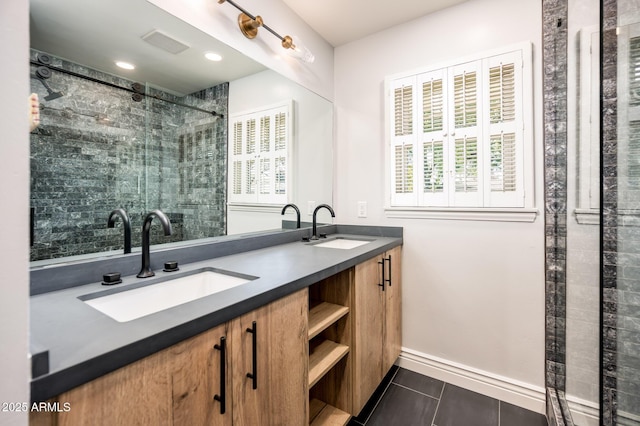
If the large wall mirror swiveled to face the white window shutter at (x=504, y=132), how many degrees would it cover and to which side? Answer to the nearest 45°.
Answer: approximately 45° to its left

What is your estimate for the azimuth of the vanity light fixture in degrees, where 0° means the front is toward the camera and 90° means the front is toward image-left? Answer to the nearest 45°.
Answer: approximately 315°

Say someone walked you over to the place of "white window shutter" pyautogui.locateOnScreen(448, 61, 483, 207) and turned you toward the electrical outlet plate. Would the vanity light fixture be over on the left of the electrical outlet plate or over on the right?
left

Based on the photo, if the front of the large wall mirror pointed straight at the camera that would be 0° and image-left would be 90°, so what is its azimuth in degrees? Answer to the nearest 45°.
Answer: approximately 315°

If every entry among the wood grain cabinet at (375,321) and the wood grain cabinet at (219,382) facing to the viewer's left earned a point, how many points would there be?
0

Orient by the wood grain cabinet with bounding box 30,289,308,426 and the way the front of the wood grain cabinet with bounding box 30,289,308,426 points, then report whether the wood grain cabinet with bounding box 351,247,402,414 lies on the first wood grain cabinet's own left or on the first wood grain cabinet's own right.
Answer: on the first wood grain cabinet's own left

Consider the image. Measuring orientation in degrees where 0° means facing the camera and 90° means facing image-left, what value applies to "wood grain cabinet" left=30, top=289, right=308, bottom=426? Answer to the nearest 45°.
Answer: approximately 315°
